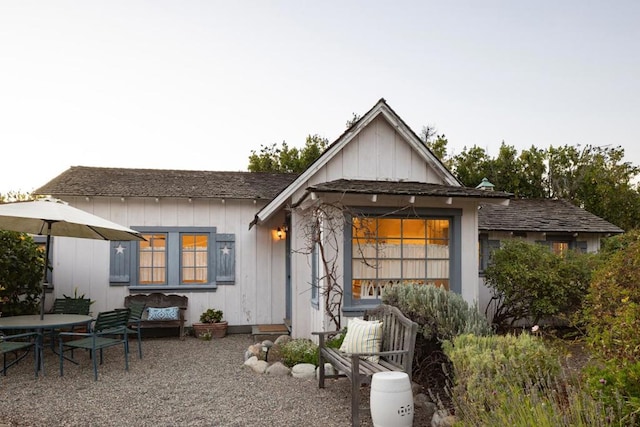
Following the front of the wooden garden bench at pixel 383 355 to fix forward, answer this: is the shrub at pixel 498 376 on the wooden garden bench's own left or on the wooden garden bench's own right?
on the wooden garden bench's own left

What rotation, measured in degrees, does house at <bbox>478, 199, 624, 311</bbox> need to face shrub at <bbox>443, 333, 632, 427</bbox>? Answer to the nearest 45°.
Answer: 0° — it already faces it

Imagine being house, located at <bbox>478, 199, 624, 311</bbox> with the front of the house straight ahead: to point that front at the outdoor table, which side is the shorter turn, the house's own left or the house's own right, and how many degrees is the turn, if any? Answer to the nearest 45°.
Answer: approximately 45° to the house's own right

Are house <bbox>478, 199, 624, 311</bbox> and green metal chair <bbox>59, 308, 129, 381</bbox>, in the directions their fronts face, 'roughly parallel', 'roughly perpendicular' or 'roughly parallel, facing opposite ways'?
roughly perpendicular

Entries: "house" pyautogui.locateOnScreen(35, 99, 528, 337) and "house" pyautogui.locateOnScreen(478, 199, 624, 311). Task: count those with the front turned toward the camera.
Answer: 2

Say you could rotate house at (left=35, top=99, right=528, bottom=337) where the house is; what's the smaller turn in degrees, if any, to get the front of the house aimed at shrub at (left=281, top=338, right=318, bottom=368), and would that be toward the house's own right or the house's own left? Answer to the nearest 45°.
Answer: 0° — it already faces it

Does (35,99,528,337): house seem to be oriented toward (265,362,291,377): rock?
yes

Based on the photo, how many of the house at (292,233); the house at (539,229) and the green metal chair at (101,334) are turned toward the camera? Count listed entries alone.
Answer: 2

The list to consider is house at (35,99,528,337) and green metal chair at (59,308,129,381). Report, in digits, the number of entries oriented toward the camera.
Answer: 1

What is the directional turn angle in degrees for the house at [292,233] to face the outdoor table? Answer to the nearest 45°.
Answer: approximately 45° to its right
